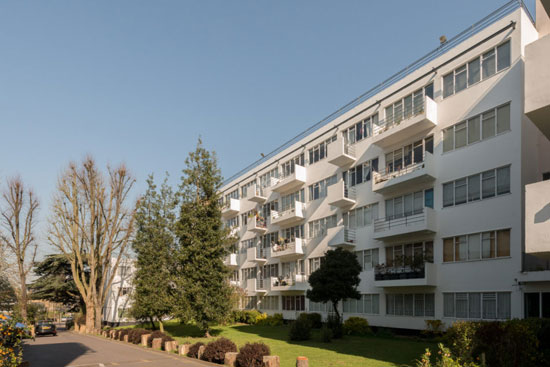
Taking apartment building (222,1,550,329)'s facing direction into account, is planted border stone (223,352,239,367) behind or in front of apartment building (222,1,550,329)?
in front

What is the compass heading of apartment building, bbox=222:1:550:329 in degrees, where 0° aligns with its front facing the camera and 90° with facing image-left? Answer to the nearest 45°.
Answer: approximately 45°

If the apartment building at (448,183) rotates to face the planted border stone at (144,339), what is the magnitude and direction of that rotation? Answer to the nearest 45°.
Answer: approximately 45° to its right
